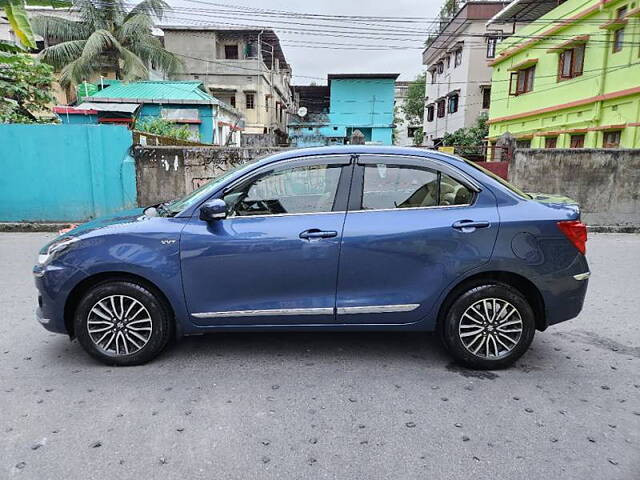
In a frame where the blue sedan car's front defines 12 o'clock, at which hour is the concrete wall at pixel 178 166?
The concrete wall is roughly at 2 o'clock from the blue sedan car.

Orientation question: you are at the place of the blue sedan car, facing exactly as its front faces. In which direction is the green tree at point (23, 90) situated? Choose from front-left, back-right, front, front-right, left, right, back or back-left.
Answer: front-right

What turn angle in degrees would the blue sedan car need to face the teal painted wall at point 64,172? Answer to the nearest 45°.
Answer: approximately 45° to its right

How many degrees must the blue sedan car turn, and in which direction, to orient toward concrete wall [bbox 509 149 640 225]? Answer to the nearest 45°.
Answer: approximately 135° to its right

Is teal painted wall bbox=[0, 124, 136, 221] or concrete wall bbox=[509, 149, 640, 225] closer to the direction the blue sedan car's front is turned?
the teal painted wall

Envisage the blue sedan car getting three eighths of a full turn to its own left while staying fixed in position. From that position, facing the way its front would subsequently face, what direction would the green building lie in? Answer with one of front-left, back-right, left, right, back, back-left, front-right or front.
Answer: left

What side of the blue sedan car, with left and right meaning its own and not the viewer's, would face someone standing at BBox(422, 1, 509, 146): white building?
right

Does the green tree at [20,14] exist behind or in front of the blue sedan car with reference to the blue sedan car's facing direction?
in front

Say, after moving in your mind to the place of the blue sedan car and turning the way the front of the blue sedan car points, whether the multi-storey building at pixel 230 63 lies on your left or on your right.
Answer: on your right

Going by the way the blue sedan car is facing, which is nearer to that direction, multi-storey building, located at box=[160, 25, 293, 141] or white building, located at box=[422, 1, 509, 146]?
the multi-storey building

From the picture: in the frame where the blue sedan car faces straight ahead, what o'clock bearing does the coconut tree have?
The coconut tree is roughly at 2 o'clock from the blue sedan car.

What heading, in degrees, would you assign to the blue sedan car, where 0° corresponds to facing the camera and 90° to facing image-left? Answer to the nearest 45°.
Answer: approximately 90°
